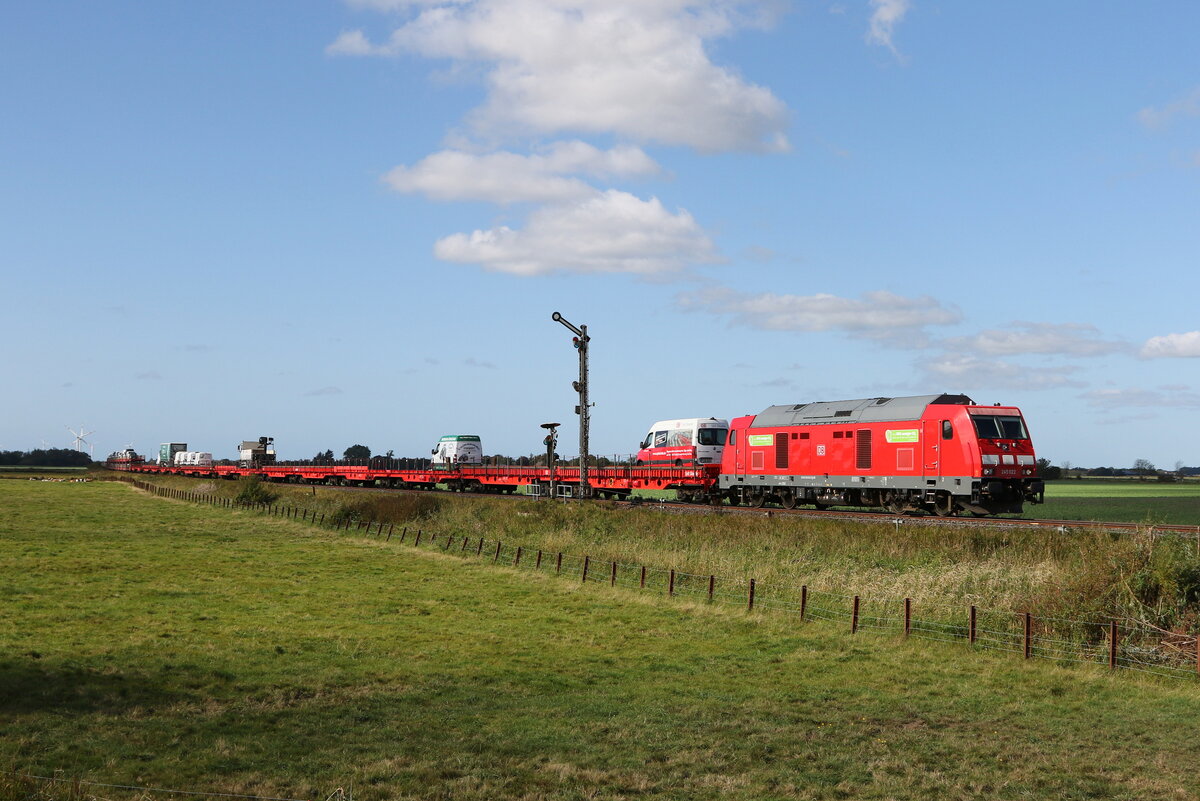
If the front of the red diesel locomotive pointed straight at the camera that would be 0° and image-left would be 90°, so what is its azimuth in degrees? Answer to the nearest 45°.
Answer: approximately 315°
